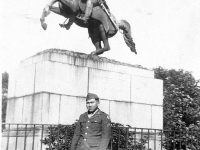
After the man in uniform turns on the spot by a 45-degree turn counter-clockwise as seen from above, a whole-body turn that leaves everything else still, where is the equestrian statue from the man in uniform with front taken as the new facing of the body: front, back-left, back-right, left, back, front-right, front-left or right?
back

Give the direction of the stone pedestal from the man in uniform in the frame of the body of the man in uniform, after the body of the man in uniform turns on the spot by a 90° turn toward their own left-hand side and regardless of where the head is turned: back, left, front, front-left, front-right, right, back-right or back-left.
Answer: back-left

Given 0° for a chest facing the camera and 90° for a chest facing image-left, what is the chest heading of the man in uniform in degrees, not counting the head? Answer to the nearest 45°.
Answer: approximately 45°
